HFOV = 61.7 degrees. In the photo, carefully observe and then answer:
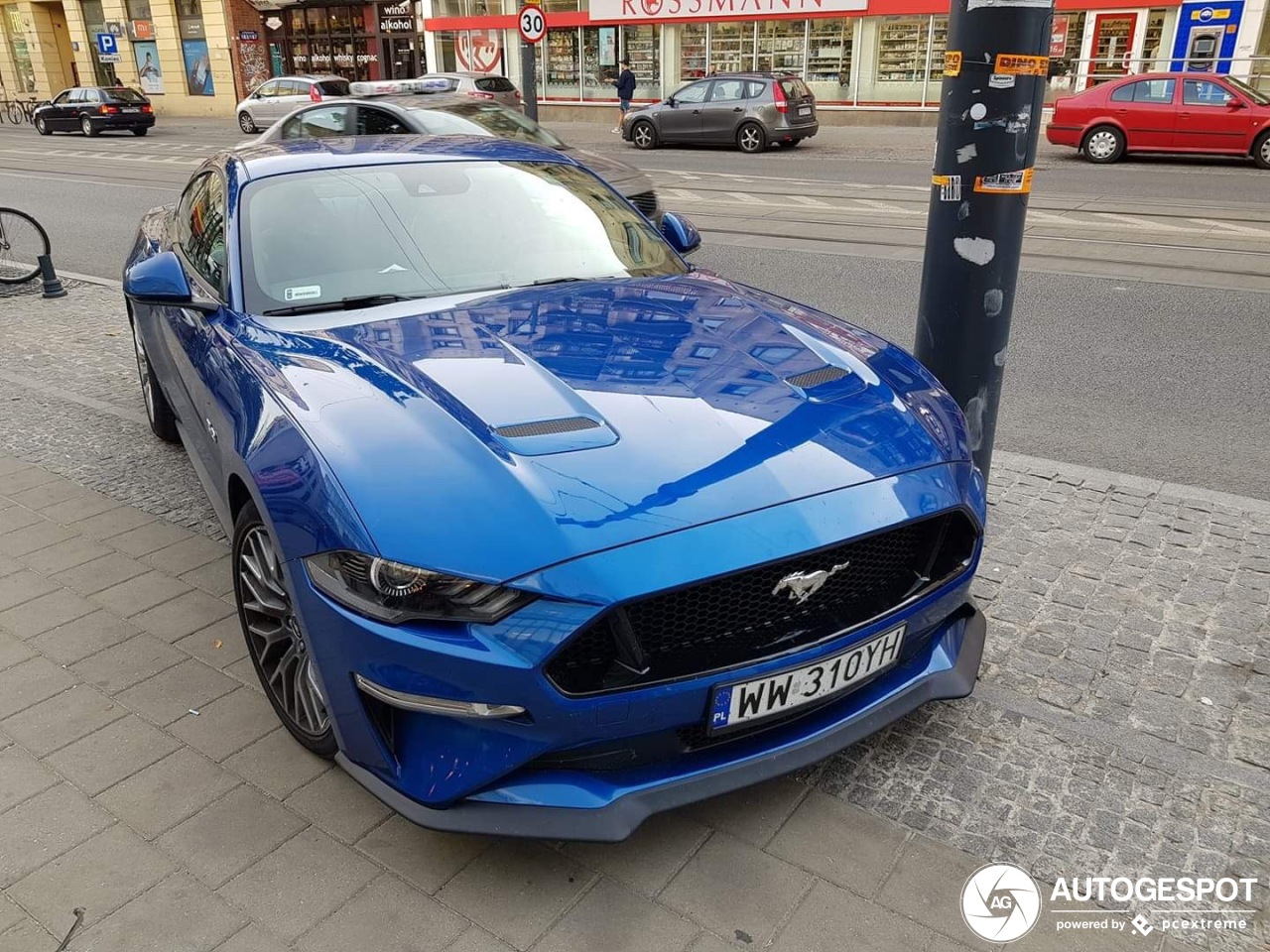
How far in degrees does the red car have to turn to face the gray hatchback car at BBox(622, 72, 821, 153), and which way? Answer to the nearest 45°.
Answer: approximately 180°

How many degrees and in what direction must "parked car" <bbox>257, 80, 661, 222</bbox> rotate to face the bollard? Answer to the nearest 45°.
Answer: approximately 90° to its right

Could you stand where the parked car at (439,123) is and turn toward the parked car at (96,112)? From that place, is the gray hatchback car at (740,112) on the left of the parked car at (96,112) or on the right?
right

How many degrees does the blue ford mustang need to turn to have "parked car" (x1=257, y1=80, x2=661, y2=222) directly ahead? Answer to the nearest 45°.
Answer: approximately 135° to its left

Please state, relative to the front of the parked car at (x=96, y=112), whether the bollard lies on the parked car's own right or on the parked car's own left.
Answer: on the parked car's own left

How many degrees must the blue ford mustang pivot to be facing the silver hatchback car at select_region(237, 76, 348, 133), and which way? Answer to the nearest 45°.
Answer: approximately 135° to its left

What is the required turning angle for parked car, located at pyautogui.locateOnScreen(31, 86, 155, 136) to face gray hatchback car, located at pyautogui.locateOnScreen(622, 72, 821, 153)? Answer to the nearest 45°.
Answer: approximately 180°

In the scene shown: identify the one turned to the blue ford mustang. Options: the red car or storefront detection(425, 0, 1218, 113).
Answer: the storefront

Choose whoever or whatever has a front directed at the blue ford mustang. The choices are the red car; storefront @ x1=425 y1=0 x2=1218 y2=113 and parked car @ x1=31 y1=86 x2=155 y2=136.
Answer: the storefront

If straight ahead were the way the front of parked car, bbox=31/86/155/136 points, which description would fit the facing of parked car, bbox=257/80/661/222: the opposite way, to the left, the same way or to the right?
the opposite way

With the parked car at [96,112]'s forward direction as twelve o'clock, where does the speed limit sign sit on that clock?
The speed limit sign is roughly at 7 o'clock from the parked car.

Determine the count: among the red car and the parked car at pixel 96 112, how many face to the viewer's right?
1

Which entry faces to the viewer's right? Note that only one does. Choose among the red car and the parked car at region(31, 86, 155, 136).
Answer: the red car

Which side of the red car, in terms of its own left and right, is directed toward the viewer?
right

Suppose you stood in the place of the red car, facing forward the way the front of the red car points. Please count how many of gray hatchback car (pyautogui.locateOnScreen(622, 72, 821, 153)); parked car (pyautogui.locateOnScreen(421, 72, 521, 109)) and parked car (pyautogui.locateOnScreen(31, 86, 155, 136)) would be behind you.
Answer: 3

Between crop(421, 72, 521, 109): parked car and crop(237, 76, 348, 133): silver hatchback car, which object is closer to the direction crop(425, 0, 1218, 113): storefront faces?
the parked car
